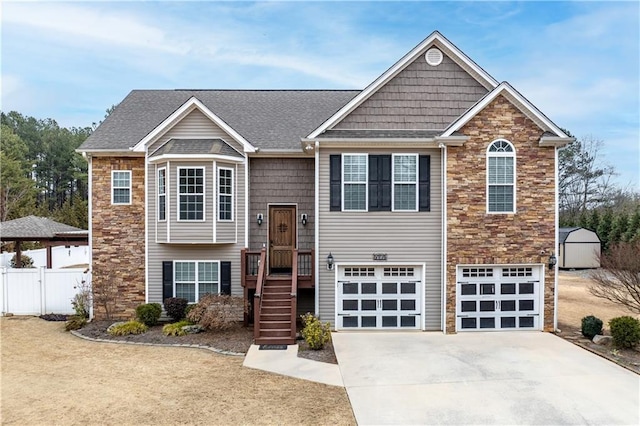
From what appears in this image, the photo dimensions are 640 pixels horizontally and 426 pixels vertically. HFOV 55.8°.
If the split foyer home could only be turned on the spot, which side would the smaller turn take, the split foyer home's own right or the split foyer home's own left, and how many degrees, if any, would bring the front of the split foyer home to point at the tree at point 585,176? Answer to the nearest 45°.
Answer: approximately 135° to the split foyer home's own left

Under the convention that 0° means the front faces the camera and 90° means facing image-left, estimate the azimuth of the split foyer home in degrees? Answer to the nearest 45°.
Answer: approximately 0°

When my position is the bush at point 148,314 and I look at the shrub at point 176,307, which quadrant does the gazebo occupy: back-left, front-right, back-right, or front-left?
back-left

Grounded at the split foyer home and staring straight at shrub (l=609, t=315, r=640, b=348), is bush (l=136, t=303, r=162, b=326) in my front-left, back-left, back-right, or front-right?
back-right

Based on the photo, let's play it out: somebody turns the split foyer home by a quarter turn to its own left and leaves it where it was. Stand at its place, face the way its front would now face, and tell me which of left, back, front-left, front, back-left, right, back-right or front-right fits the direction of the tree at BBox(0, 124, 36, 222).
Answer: back-left

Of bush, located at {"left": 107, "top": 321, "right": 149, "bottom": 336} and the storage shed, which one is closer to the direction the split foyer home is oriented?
the bush

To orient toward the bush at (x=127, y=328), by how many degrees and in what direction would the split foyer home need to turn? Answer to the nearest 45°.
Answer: approximately 90° to its right

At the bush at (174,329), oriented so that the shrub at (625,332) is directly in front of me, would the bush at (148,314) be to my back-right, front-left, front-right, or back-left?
back-left

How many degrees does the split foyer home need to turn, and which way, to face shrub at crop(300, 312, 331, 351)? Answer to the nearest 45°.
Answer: approximately 45° to its right

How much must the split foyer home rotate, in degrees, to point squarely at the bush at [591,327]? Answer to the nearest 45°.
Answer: approximately 90° to its left

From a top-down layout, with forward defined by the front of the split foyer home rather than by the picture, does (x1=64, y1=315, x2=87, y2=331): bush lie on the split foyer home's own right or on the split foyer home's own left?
on the split foyer home's own right
